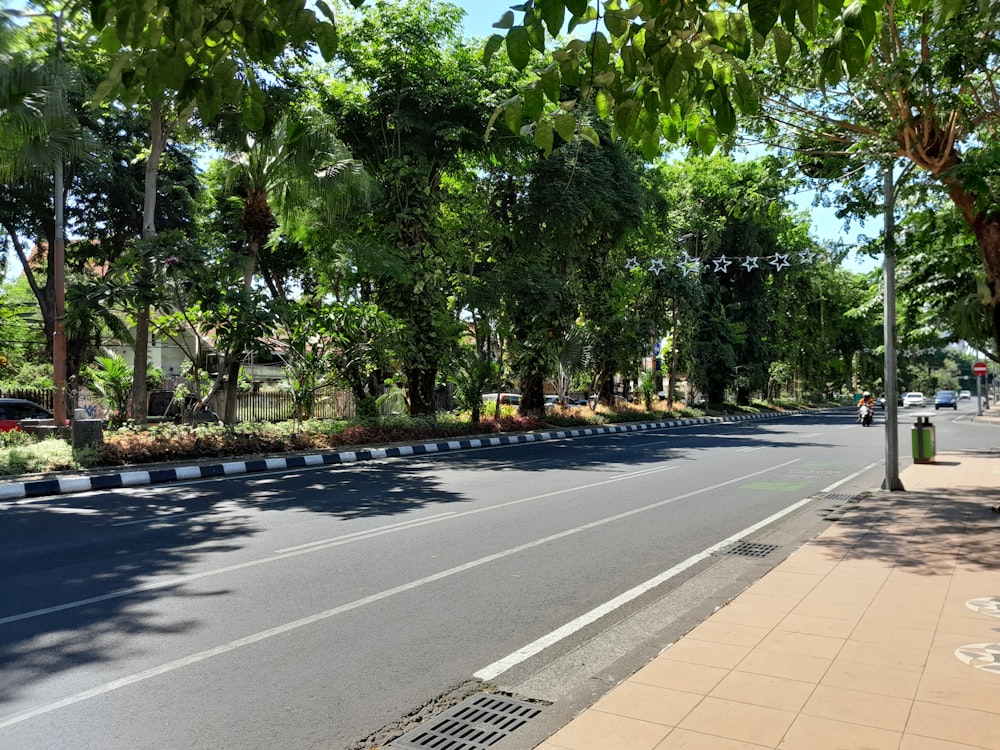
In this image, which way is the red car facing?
to the viewer's right

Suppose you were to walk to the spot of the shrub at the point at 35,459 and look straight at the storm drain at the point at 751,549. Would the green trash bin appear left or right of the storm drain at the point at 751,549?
left

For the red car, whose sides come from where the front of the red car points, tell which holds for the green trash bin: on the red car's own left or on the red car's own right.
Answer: on the red car's own right

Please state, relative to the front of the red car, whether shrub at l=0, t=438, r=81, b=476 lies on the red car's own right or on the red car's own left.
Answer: on the red car's own right

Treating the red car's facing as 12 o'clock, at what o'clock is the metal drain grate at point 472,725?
The metal drain grate is roughly at 3 o'clock from the red car.

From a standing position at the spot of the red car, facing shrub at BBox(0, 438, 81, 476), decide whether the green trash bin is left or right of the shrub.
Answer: left
